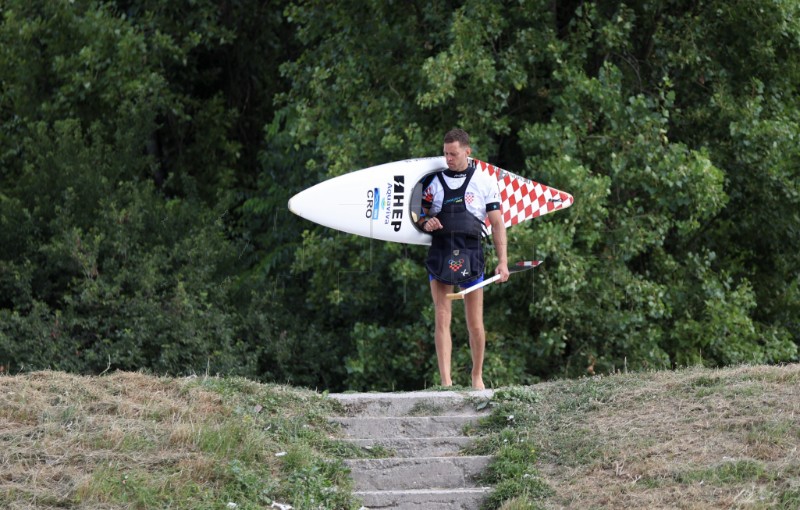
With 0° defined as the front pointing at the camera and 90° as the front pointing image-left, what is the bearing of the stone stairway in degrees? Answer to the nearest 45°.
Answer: approximately 0°
